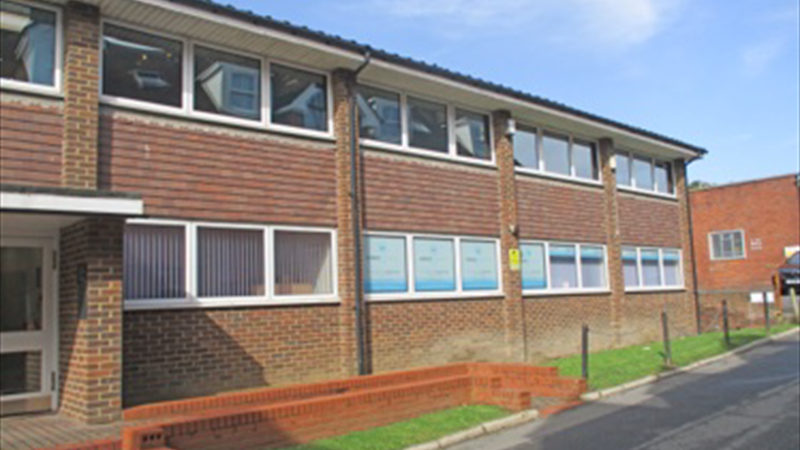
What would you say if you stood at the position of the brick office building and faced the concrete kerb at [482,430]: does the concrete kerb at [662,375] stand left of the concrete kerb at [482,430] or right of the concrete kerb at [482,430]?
left

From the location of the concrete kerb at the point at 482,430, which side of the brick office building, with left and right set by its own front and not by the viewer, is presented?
front

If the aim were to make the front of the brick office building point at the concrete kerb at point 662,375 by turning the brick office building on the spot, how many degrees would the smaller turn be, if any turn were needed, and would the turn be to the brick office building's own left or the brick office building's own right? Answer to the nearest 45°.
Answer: approximately 45° to the brick office building's own left

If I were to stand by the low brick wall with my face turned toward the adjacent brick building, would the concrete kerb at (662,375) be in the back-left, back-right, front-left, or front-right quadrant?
front-right

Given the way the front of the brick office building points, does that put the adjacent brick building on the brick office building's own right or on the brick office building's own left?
on the brick office building's own left
